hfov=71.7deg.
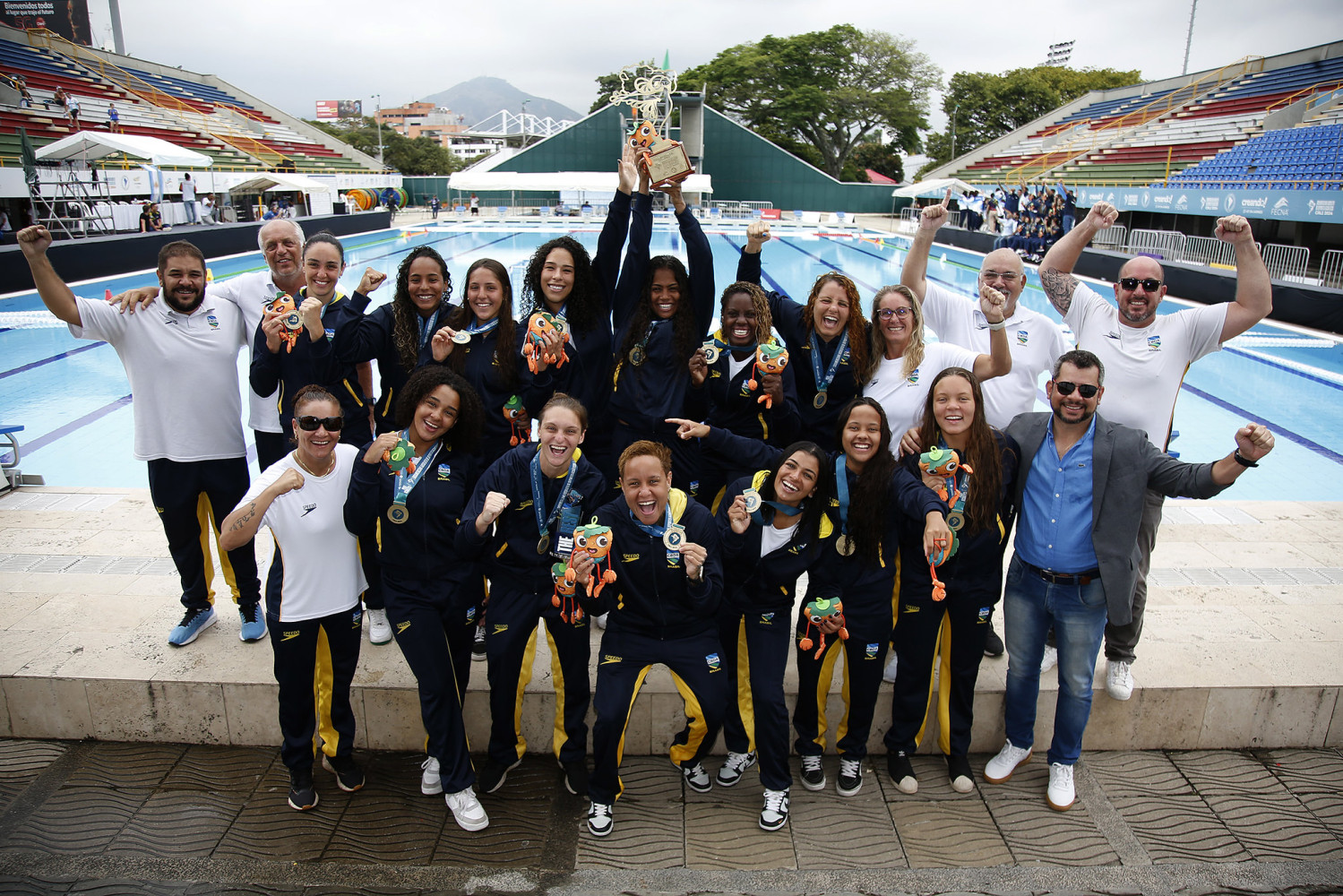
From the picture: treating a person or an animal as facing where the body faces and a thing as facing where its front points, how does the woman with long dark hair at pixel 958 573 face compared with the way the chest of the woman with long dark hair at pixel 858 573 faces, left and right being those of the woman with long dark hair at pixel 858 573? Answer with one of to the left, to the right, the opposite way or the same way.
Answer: the same way

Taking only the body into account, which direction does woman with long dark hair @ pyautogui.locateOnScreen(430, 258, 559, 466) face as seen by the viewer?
toward the camera

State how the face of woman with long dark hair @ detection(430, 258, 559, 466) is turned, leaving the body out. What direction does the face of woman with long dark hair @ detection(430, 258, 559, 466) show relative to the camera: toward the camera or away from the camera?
toward the camera

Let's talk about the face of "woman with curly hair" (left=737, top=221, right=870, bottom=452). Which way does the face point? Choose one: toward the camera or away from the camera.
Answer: toward the camera

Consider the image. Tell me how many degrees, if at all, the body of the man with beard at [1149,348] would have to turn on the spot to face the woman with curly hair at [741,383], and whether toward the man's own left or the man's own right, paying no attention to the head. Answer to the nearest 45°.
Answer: approximately 45° to the man's own right

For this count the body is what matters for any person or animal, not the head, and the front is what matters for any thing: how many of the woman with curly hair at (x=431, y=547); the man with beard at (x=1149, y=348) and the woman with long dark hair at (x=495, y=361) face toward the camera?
3

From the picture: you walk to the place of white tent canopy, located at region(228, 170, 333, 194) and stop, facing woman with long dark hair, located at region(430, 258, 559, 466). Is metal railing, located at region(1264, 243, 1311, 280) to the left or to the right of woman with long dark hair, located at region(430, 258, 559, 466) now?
left

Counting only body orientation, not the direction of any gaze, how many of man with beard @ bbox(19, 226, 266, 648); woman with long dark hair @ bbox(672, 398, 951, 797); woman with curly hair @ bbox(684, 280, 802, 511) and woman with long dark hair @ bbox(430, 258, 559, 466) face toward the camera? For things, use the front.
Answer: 4

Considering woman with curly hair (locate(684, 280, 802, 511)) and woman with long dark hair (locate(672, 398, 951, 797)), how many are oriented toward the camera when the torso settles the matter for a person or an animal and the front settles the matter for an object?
2

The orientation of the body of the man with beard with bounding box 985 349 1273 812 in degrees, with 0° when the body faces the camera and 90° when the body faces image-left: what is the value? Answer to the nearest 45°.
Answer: approximately 0°

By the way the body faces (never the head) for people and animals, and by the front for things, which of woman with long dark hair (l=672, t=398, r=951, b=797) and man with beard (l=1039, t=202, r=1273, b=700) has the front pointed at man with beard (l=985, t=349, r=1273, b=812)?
man with beard (l=1039, t=202, r=1273, b=700)

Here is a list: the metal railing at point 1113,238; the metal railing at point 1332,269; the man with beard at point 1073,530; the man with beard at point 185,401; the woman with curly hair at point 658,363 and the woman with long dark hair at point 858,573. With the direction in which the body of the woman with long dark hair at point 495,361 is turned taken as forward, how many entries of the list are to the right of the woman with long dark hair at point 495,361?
1

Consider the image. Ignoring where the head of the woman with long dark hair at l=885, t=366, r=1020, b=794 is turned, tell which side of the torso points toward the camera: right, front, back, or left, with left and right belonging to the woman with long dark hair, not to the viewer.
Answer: front

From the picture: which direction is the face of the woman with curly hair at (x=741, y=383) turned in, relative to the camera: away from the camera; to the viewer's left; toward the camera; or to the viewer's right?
toward the camera

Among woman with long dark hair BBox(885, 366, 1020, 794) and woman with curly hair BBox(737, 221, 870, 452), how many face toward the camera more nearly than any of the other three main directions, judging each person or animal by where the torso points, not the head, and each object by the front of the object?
2

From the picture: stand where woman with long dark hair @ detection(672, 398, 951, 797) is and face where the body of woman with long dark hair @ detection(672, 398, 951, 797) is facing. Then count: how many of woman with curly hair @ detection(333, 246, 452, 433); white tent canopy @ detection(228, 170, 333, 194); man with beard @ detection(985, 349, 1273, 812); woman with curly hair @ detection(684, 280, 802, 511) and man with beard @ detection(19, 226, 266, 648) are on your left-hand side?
1

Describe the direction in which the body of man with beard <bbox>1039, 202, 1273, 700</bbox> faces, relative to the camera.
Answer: toward the camera

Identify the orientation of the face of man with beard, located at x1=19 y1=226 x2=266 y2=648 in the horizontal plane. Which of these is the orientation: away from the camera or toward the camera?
toward the camera
